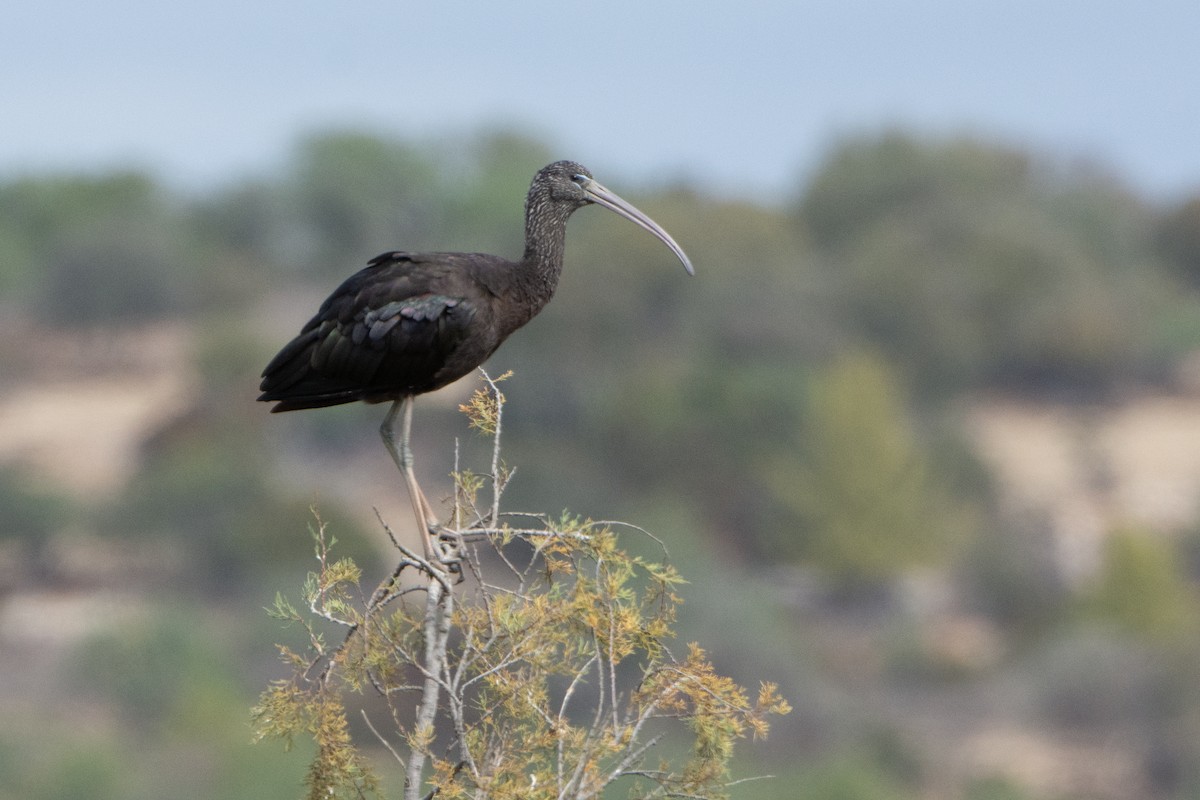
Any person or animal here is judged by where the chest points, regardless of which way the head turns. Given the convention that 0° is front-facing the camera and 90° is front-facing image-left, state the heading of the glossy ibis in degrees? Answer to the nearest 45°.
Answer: approximately 270°
